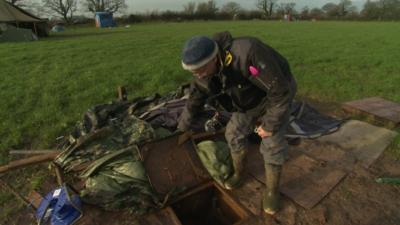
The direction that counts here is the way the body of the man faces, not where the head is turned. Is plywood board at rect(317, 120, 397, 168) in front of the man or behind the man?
behind

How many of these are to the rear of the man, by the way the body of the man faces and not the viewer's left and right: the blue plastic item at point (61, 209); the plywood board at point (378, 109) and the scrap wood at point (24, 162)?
1

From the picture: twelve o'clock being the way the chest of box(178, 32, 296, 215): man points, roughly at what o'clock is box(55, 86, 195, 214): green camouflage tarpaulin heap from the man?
The green camouflage tarpaulin heap is roughly at 2 o'clock from the man.

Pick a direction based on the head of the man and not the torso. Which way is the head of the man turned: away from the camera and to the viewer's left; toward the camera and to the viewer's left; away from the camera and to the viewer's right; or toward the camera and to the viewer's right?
toward the camera and to the viewer's left

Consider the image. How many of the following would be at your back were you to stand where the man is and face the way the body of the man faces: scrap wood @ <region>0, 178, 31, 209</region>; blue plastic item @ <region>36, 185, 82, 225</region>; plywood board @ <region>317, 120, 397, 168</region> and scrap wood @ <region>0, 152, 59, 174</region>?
1

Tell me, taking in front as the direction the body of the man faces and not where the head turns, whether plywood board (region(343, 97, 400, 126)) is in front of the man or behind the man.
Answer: behind

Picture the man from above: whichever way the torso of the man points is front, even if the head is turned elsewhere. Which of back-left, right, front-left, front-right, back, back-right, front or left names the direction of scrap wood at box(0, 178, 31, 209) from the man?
front-right

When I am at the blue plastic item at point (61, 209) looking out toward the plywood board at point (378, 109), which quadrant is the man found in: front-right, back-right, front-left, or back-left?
front-right

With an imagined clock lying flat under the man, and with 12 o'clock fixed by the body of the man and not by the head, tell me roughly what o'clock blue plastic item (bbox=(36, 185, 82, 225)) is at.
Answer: The blue plastic item is roughly at 1 o'clock from the man.

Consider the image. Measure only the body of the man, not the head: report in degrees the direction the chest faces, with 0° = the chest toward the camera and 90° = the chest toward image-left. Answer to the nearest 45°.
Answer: approximately 45°
